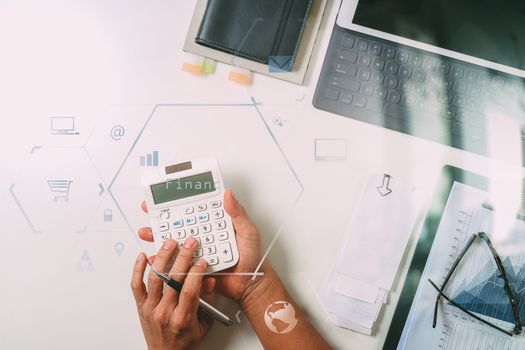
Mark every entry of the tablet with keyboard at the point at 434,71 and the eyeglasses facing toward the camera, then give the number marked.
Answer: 1

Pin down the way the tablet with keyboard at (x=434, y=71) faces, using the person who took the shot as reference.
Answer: facing the viewer

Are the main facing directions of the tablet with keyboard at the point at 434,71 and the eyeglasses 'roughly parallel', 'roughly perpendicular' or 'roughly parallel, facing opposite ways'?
roughly perpendicular

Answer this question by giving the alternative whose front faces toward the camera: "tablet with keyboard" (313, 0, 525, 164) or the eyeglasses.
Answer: the tablet with keyboard

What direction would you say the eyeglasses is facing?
to the viewer's right
